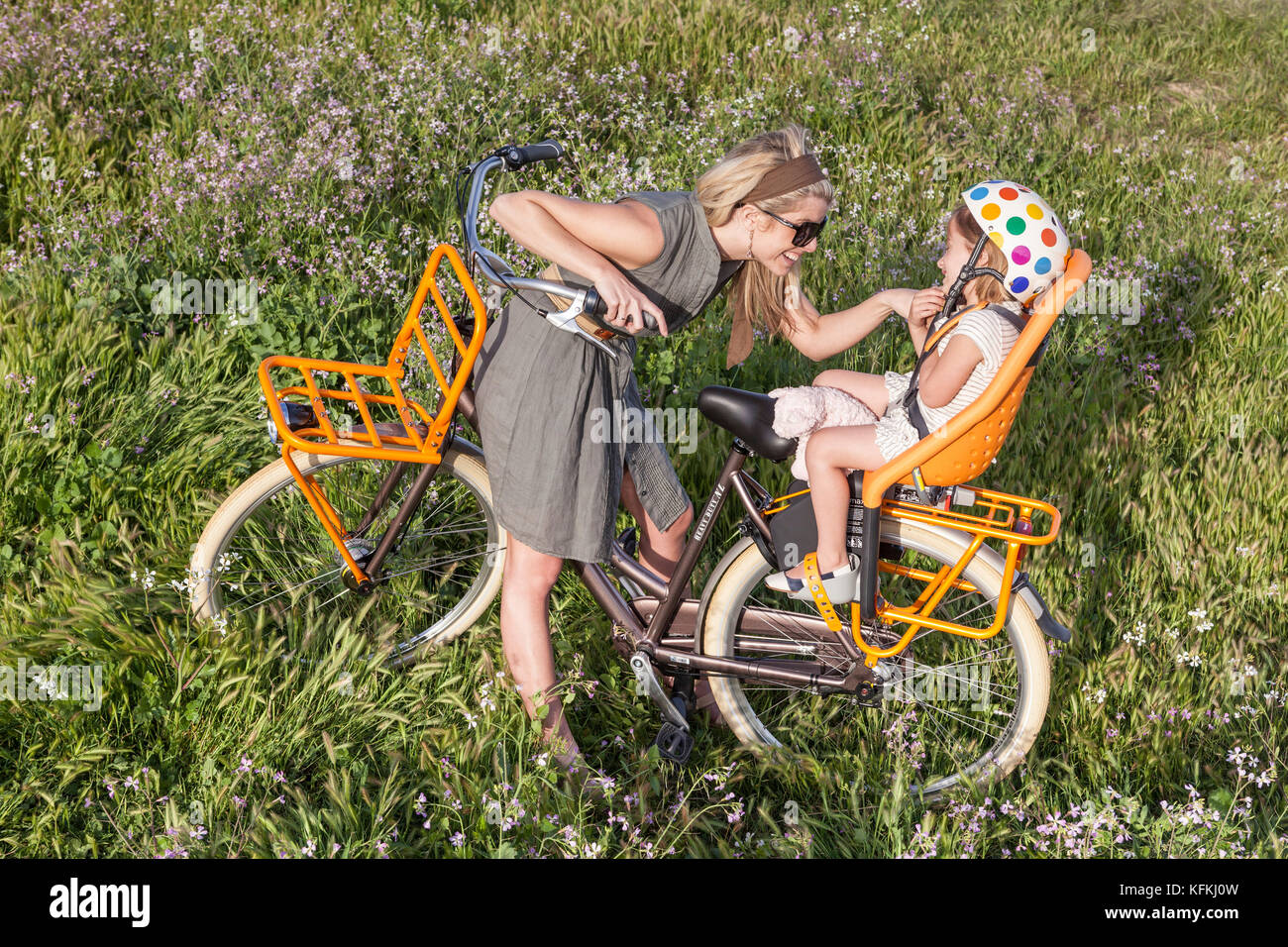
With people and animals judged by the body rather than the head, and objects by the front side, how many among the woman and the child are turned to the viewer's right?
1

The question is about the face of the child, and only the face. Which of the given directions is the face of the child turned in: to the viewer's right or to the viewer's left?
to the viewer's left

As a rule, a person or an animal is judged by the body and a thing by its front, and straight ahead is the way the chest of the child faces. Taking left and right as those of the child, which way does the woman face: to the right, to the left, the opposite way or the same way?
the opposite way

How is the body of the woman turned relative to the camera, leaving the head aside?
to the viewer's right

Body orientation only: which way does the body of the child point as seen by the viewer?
to the viewer's left

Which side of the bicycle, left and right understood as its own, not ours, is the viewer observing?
left
